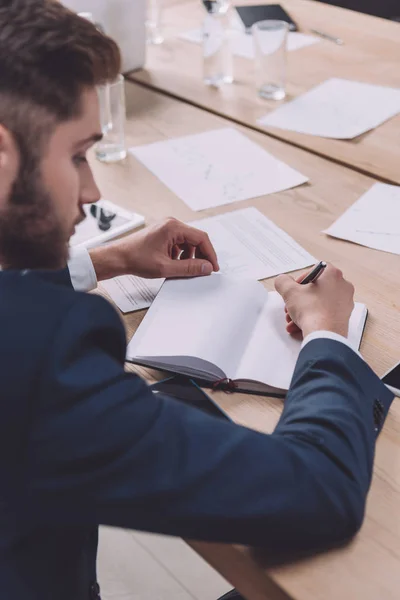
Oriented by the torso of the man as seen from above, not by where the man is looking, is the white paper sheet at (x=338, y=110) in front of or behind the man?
in front

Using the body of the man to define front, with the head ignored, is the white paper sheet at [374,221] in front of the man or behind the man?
in front

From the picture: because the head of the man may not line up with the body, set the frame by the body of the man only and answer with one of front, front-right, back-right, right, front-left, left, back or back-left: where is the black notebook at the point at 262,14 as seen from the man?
front-left

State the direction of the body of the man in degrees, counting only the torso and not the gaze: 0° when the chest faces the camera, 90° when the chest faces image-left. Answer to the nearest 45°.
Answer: approximately 225°

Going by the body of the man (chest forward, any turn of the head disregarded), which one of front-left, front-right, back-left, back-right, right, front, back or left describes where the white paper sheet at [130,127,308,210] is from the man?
front-left

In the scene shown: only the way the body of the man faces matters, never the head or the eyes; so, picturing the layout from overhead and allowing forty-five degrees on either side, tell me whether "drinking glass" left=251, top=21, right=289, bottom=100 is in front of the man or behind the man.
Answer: in front

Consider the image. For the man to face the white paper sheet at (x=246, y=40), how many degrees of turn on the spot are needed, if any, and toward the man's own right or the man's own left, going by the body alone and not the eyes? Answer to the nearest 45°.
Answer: approximately 45° to the man's own left

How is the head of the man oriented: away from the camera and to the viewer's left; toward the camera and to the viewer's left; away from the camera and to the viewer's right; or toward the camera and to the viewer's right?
away from the camera and to the viewer's right
